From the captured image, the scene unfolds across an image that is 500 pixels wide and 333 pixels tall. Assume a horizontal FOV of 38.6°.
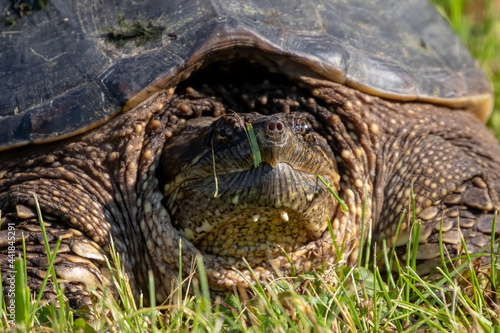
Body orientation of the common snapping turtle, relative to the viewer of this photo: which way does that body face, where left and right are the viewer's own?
facing the viewer
